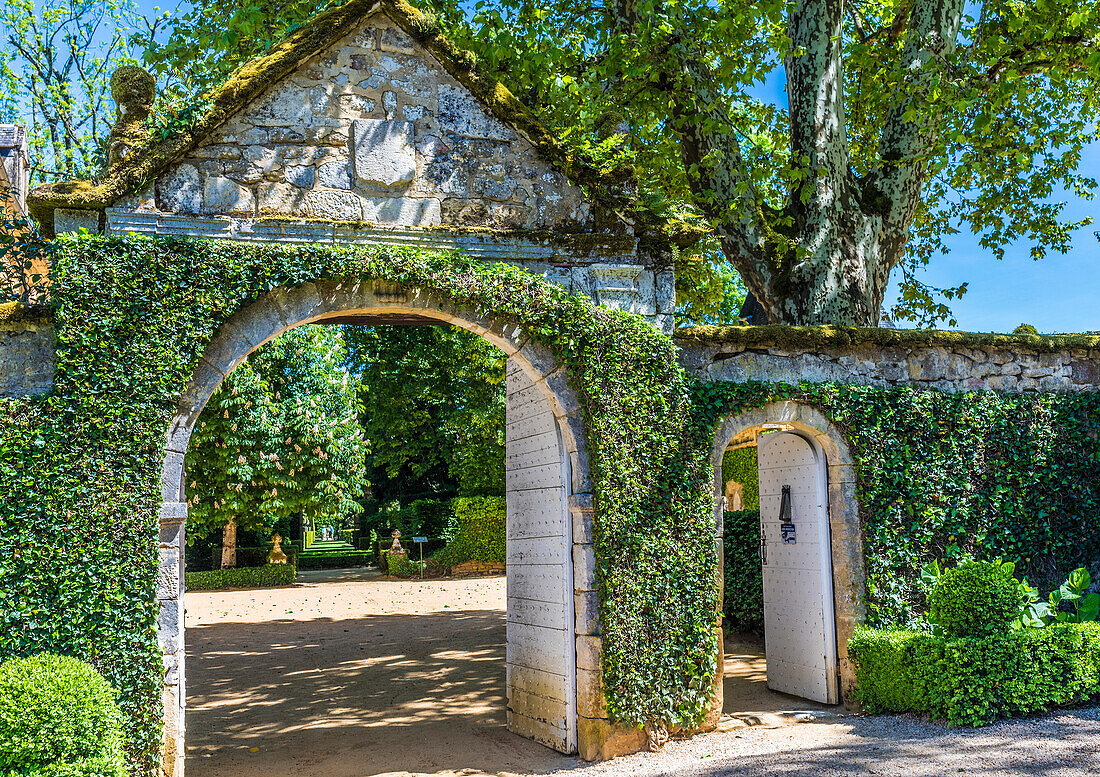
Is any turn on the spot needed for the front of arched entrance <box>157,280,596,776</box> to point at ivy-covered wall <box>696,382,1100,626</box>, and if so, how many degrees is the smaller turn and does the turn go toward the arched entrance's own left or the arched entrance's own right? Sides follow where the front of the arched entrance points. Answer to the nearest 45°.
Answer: approximately 90° to the arched entrance's own left

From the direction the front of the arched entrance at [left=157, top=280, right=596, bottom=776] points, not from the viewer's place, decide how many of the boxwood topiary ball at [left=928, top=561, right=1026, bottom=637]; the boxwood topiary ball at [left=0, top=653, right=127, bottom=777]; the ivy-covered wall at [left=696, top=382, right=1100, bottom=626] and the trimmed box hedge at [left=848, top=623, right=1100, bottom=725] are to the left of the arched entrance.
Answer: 3

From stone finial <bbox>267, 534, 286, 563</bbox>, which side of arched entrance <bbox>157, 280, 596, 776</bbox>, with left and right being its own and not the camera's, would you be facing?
back

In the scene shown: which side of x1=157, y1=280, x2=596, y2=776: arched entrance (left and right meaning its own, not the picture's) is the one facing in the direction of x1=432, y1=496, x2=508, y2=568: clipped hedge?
back

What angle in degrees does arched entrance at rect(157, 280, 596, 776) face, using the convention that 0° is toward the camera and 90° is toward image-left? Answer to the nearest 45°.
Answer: approximately 0°

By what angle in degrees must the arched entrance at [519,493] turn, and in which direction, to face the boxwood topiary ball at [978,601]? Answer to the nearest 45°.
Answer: approximately 90° to its left

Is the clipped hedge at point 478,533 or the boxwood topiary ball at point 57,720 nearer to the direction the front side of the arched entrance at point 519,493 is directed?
the boxwood topiary ball

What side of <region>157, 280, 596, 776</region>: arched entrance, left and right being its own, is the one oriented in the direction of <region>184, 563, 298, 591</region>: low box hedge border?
back

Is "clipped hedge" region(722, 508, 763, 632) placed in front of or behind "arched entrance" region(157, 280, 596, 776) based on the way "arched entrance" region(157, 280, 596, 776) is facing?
behind
